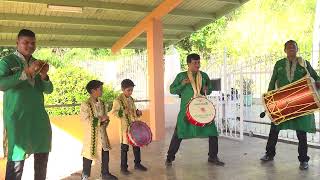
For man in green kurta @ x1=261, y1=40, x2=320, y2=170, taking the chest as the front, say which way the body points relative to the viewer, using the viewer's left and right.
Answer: facing the viewer

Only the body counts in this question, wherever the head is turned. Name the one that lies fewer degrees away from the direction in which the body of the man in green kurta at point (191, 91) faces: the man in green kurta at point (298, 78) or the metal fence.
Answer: the man in green kurta

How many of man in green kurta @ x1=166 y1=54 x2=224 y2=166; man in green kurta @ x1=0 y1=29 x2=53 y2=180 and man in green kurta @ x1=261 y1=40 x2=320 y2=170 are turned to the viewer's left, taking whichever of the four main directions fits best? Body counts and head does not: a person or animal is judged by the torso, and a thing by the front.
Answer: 0

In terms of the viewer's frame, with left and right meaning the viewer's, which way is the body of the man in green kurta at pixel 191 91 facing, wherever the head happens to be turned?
facing the viewer and to the right of the viewer

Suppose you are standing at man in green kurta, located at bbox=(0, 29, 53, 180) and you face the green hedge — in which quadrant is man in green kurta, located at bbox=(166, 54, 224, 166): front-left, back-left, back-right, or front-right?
front-right

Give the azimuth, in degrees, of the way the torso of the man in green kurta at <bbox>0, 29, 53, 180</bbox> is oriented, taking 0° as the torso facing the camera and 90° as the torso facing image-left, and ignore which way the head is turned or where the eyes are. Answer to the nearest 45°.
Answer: approximately 315°

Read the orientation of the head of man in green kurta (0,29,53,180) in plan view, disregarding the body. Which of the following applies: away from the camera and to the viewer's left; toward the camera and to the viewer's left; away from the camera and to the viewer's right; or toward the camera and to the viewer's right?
toward the camera and to the viewer's right

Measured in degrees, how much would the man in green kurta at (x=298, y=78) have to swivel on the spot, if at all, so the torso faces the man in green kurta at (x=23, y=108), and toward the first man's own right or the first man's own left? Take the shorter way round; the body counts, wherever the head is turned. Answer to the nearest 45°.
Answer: approximately 45° to the first man's own right

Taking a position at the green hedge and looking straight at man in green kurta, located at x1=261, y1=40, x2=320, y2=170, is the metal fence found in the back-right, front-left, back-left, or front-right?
front-left

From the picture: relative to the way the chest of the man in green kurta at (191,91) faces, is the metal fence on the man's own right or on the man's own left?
on the man's own left

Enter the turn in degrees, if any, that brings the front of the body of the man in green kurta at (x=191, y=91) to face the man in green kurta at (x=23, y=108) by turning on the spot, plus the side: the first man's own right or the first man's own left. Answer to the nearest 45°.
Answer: approximately 90° to the first man's own right
